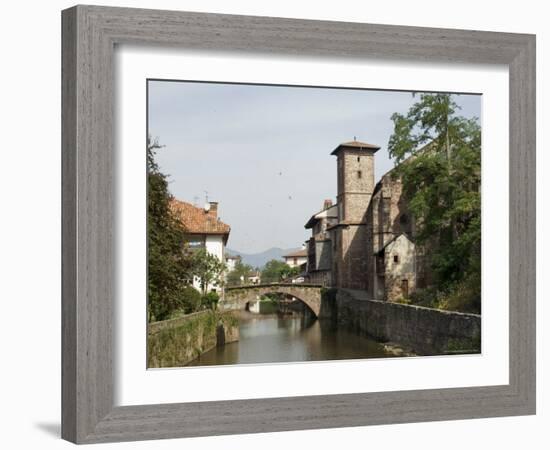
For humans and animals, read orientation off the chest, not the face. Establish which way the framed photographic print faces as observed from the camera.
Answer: facing the viewer and to the right of the viewer
